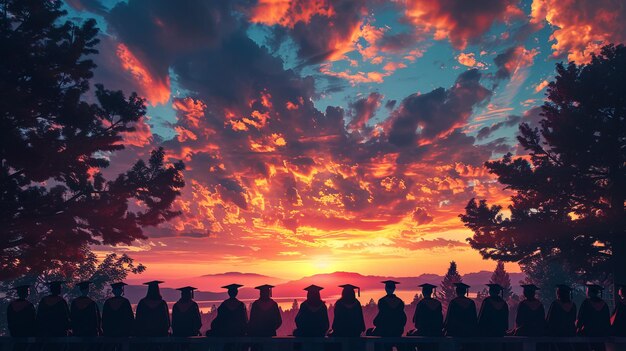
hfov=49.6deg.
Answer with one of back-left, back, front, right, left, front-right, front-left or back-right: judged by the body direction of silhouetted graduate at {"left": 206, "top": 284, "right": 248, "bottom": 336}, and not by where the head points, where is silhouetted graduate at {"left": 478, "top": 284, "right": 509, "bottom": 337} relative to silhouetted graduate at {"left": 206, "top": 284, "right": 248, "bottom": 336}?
right

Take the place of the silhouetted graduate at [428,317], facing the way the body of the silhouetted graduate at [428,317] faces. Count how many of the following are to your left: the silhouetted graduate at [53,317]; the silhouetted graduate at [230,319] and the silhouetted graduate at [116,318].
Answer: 3

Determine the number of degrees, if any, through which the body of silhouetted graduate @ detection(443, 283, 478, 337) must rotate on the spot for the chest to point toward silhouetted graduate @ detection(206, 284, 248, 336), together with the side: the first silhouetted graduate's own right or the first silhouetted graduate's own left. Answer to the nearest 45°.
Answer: approximately 90° to the first silhouetted graduate's own left

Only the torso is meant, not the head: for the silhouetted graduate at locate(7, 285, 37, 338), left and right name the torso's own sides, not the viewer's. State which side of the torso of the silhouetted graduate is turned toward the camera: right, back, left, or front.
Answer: back

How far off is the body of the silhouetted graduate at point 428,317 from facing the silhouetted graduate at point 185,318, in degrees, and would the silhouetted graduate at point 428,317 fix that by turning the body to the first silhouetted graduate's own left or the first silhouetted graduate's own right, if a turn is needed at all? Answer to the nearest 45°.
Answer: approximately 90° to the first silhouetted graduate's own left

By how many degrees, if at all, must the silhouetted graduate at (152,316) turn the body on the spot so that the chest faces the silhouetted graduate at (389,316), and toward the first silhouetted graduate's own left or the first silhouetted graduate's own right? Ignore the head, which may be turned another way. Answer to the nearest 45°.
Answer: approximately 90° to the first silhouetted graduate's own right

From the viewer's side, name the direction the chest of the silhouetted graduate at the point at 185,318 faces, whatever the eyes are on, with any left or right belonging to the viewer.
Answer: facing away from the viewer

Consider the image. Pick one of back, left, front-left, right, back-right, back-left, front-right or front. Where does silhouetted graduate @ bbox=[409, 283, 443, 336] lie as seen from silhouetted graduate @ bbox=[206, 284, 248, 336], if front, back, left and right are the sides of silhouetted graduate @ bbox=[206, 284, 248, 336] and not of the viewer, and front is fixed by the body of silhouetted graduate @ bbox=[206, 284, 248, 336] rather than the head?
right

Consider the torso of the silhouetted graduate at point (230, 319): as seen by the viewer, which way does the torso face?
away from the camera

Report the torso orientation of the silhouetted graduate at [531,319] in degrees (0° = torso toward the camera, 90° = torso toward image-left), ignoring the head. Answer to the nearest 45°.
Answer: approximately 180°

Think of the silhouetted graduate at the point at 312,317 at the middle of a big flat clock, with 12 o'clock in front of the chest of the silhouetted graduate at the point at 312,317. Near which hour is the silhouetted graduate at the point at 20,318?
the silhouetted graduate at the point at 20,318 is roughly at 9 o'clock from the silhouetted graduate at the point at 312,317.

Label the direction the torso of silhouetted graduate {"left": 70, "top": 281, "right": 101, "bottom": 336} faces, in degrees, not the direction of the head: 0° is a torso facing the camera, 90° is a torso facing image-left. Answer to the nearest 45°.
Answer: approximately 180°

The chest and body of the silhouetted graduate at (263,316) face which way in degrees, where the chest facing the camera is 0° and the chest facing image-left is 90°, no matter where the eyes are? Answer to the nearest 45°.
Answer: approximately 180°

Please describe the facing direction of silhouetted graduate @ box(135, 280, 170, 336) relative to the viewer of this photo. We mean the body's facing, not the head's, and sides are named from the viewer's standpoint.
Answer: facing away from the viewer

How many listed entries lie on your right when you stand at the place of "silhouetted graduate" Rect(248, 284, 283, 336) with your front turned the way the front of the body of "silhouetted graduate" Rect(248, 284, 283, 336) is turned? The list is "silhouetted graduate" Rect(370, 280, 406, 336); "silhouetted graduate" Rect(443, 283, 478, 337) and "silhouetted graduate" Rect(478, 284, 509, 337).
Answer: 3
